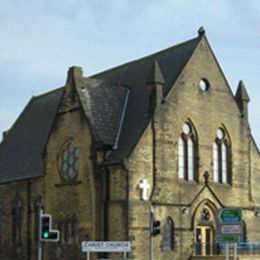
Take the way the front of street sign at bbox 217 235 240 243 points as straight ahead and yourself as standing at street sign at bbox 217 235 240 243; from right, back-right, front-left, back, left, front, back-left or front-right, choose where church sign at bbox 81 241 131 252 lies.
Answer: back-right

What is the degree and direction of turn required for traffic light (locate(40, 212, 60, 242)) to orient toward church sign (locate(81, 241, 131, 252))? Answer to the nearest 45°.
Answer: approximately 135° to its left

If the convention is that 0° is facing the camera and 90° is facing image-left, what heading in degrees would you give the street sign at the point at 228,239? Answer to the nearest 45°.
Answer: approximately 0°

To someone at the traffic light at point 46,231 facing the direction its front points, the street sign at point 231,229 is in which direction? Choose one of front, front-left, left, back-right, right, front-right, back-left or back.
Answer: left

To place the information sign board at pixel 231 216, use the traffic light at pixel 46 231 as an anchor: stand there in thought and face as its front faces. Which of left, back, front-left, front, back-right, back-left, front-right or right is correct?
left

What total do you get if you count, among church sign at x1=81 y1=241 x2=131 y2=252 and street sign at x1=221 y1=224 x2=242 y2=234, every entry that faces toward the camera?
2
